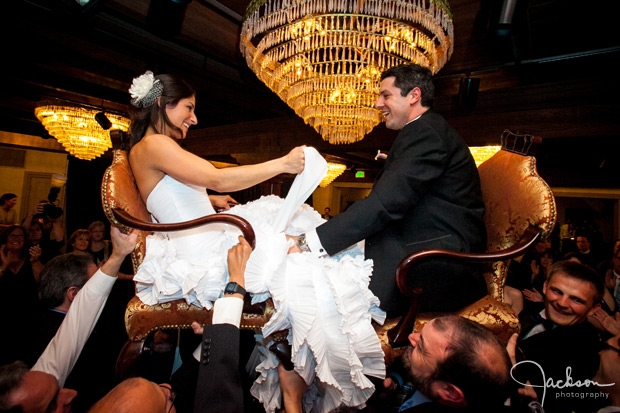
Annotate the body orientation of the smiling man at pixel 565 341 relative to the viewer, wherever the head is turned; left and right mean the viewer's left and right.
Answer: facing the viewer and to the left of the viewer

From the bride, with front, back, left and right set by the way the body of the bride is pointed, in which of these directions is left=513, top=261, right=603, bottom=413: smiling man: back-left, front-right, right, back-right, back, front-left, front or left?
front

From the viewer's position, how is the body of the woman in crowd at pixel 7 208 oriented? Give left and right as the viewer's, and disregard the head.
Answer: facing the viewer and to the right of the viewer

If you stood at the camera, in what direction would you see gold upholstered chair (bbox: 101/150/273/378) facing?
facing to the right of the viewer

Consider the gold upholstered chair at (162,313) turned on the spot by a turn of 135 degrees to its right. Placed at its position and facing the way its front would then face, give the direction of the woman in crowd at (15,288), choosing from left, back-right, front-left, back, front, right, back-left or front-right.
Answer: right

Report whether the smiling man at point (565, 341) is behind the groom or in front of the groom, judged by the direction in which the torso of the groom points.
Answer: behind

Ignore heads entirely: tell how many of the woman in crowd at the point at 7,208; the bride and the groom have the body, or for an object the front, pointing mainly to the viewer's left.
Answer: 1

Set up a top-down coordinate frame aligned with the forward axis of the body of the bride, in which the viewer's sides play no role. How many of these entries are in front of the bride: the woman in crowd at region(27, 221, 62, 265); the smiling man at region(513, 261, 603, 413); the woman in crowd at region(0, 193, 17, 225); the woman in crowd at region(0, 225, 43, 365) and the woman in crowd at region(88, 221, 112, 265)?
1

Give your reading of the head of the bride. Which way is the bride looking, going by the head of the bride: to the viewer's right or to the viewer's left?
to the viewer's right

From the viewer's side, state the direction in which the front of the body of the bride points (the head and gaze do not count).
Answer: to the viewer's right

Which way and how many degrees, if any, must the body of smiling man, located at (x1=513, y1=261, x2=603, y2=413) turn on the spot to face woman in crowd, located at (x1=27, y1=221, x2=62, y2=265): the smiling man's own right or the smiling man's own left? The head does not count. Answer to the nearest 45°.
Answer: approximately 45° to the smiling man's own right

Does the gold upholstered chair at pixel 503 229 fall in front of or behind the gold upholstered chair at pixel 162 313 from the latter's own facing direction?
in front

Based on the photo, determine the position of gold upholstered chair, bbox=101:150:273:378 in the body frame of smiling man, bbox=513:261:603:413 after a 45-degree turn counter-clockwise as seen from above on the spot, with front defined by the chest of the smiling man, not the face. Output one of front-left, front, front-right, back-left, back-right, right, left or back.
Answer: front-right

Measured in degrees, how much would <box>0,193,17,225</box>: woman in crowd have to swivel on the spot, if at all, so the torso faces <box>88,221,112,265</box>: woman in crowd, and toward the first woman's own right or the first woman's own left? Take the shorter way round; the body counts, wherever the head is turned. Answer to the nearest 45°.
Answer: approximately 45° to the first woman's own right

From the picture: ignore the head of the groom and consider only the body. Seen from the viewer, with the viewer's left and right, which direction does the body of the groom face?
facing to the left of the viewer
